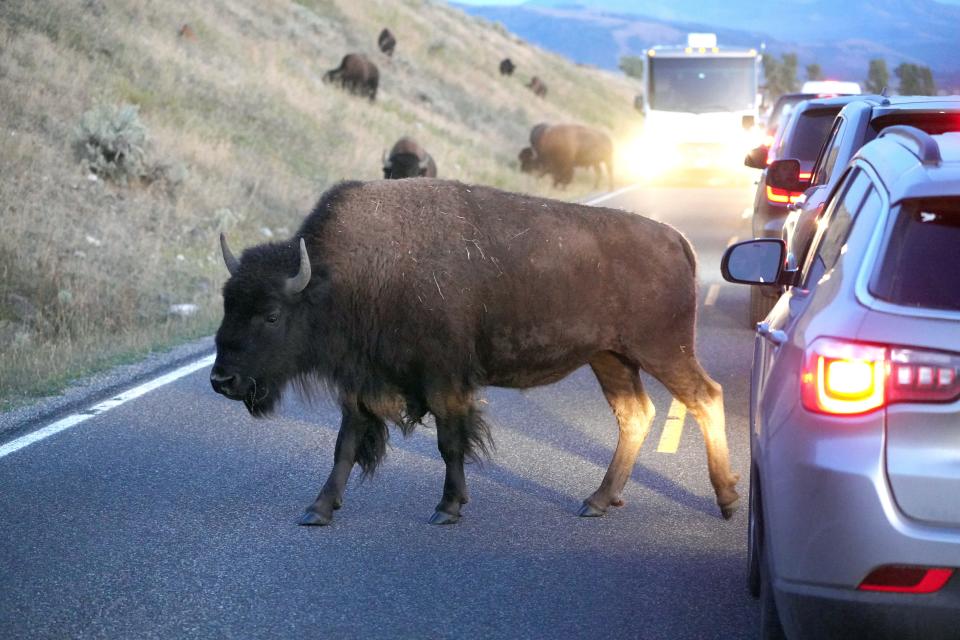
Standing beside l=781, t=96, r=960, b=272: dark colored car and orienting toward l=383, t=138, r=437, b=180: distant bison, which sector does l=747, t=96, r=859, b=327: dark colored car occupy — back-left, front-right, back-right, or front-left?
front-right

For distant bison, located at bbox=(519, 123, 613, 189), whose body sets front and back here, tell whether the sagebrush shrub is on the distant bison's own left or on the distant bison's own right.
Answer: on the distant bison's own left

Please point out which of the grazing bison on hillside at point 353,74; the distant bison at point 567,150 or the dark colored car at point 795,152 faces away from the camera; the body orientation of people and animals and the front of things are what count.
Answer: the dark colored car

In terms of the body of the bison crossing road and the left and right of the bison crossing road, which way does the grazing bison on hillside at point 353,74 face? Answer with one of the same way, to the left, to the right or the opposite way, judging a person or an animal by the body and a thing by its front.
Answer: the same way

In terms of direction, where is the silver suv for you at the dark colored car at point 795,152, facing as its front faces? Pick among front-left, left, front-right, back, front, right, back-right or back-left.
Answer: back

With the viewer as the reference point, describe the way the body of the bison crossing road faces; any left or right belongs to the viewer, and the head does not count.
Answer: facing to the left of the viewer

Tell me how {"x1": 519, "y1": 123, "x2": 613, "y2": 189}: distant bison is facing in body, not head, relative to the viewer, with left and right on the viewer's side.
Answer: facing to the left of the viewer

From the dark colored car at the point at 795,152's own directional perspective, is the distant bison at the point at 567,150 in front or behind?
in front

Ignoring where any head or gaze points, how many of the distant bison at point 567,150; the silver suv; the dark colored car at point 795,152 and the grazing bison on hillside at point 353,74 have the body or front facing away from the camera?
2

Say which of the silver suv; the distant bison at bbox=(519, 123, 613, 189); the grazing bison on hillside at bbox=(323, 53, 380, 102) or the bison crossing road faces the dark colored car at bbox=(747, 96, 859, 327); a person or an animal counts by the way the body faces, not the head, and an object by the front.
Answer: the silver suv

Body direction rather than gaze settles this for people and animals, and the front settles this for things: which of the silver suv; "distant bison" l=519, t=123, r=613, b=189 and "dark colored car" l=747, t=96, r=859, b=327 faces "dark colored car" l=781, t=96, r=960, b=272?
the silver suv

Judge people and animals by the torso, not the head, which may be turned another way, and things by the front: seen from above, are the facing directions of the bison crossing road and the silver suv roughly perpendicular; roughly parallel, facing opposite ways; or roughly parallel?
roughly perpendicular

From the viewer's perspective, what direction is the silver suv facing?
away from the camera

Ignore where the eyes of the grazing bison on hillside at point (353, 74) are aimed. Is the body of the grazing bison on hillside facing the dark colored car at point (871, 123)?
no

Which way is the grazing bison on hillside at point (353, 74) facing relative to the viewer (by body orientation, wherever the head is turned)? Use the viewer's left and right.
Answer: facing to the left of the viewer

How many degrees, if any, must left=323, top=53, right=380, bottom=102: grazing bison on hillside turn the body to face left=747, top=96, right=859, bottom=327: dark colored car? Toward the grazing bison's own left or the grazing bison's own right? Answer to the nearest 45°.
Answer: approximately 90° to the grazing bison's own left

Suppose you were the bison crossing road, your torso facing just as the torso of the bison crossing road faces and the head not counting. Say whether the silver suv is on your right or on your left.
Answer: on your left

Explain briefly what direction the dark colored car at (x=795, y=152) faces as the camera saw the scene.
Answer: facing away from the viewer
